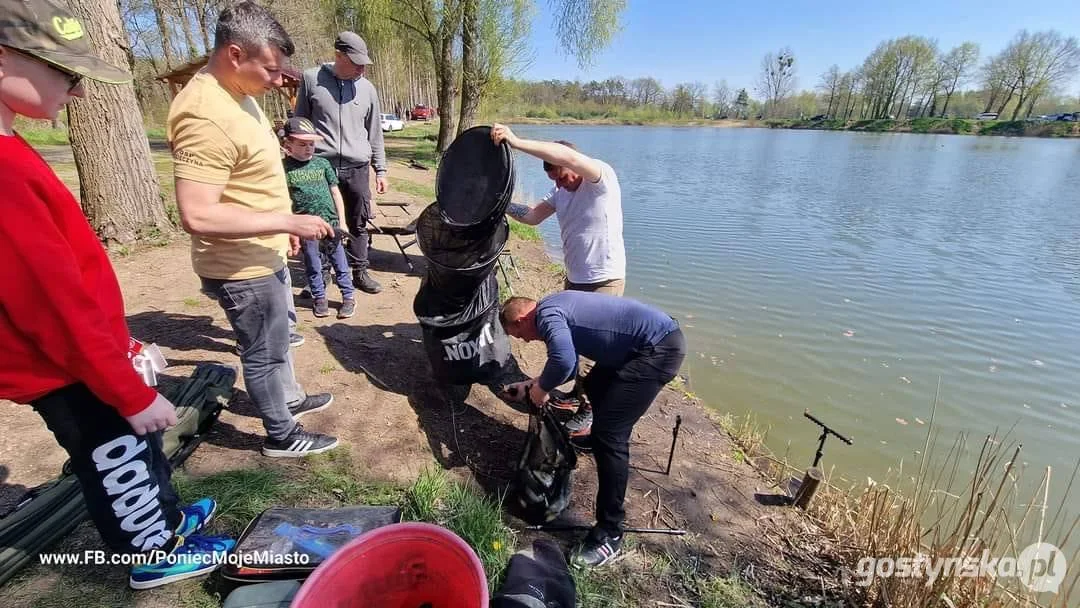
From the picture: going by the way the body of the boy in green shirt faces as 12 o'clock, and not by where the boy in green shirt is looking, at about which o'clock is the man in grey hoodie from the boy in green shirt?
The man in grey hoodie is roughly at 7 o'clock from the boy in green shirt.

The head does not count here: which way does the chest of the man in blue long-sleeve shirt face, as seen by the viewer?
to the viewer's left

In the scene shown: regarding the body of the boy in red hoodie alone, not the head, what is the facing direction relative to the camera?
to the viewer's right

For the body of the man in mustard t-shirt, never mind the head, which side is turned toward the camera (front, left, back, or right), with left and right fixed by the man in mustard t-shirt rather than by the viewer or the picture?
right

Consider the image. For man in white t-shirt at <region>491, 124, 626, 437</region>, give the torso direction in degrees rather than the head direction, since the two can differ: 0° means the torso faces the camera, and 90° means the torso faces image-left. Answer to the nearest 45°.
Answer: approximately 45°

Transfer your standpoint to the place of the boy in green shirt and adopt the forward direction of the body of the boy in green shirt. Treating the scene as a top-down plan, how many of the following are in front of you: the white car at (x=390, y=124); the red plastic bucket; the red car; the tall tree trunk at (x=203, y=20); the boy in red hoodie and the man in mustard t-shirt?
3

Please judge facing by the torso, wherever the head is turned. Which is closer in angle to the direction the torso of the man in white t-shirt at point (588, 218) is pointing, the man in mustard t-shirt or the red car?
the man in mustard t-shirt

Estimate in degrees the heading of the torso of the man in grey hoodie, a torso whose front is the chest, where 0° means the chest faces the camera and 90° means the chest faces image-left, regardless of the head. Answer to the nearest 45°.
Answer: approximately 0°

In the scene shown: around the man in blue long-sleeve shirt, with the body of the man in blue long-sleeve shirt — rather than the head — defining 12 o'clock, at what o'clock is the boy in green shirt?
The boy in green shirt is roughly at 1 o'clock from the man in blue long-sleeve shirt.

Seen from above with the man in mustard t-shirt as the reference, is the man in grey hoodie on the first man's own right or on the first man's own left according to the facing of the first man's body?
on the first man's own left

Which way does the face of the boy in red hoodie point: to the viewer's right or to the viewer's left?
to the viewer's right

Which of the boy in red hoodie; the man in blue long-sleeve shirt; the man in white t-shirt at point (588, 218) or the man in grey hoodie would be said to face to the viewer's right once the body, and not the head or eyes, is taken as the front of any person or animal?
the boy in red hoodie

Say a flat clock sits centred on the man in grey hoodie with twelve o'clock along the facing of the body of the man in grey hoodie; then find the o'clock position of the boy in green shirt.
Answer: The boy in green shirt is roughly at 1 o'clock from the man in grey hoodie.

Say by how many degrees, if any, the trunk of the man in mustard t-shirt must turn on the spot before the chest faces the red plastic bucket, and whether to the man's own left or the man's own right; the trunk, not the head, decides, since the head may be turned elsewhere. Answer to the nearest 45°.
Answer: approximately 90° to the man's own right
